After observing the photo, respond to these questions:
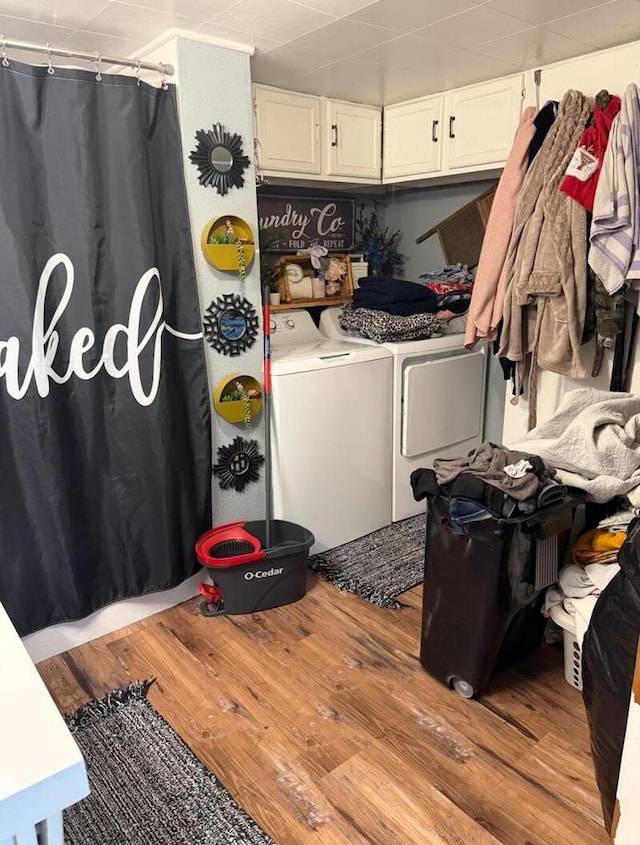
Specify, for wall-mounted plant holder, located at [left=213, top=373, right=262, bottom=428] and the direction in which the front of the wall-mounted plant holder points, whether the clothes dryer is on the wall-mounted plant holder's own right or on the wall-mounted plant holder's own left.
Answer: on the wall-mounted plant holder's own left

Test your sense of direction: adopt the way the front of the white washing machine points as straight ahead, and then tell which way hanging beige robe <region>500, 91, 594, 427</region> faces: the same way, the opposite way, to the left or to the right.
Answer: to the right

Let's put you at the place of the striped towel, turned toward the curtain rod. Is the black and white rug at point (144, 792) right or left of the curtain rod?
left

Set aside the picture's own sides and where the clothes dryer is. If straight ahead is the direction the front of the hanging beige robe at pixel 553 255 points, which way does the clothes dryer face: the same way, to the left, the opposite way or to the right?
to the left

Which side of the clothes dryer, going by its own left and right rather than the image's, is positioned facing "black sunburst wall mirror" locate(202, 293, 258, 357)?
right

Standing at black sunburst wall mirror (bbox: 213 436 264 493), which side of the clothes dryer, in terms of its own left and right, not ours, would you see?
right

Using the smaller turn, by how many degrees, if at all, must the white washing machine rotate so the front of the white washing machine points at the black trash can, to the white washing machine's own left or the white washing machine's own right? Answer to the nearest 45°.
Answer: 0° — it already faces it
